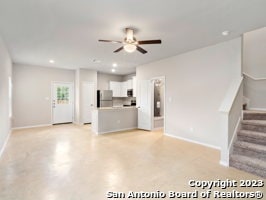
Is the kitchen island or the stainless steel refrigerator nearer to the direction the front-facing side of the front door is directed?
the kitchen island

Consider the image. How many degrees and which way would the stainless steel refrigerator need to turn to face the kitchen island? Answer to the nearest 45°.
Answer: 0° — it already faces it

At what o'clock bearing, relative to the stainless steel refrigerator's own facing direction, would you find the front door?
The front door is roughly at 3 o'clock from the stainless steel refrigerator.

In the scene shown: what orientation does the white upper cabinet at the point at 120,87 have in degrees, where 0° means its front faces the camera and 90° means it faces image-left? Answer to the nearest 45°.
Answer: approximately 0°

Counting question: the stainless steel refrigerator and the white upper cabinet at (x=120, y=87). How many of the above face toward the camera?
2

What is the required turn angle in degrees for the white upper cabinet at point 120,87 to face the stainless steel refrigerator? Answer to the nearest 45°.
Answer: approximately 45° to its right

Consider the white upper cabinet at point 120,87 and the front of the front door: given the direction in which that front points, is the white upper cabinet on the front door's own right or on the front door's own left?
on the front door's own left

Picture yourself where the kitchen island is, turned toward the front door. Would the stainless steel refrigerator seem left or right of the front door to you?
right

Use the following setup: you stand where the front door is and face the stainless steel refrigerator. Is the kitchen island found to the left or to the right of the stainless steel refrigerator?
right

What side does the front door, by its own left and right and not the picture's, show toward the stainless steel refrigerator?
left

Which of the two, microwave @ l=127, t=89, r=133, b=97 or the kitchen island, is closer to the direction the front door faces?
the kitchen island

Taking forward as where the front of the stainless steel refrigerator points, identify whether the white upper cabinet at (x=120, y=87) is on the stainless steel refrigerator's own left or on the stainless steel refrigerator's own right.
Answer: on the stainless steel refrigerator's own left

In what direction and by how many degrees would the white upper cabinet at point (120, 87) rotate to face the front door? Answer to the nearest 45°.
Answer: approximately 45° to its right

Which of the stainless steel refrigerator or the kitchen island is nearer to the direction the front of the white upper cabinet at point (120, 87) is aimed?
the kitchen island

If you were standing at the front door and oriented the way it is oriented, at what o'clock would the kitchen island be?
The kitchen island is roughly at 11 o'clock from the front door.
